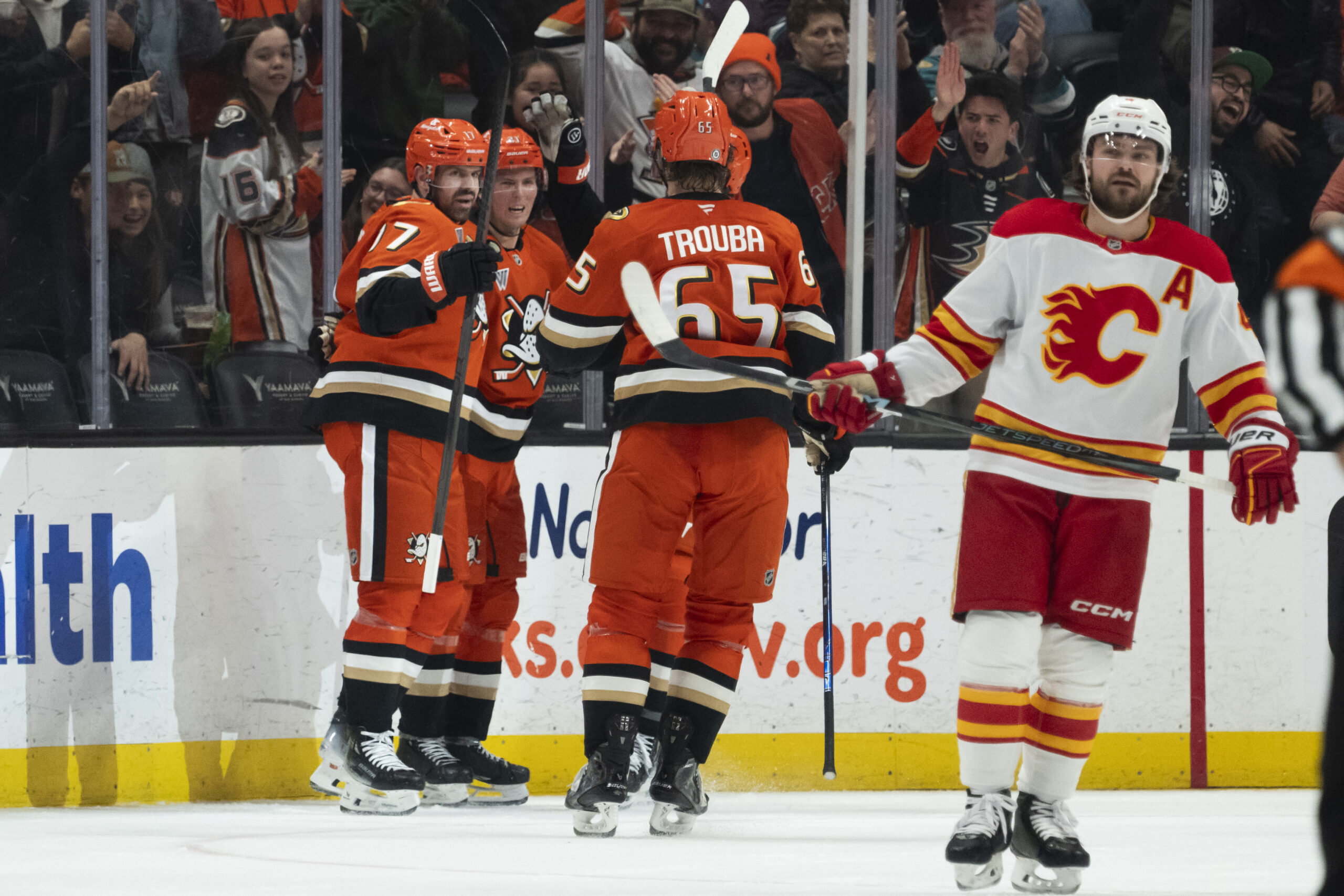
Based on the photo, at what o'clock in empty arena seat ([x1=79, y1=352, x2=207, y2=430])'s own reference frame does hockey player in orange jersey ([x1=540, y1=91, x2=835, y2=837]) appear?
The hockey player in orange jersey is roughly at 11 o'clock from the empty arena seat.

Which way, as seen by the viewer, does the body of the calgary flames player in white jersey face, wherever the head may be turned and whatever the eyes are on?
toward the camera

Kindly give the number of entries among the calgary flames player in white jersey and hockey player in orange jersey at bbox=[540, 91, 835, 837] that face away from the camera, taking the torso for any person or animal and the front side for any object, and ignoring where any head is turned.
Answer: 1

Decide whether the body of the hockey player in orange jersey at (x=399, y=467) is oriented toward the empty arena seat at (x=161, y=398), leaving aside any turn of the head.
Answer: no

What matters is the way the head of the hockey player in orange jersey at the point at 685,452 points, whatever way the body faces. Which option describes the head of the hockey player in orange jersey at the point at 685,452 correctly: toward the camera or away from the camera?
away from the camera

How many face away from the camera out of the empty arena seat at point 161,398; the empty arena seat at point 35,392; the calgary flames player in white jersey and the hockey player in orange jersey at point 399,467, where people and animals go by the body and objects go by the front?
0

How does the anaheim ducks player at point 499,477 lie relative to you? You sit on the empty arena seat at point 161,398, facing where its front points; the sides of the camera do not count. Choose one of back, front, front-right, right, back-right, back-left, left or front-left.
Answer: front-left

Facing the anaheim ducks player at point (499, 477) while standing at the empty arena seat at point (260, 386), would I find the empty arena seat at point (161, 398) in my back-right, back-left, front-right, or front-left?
back-right

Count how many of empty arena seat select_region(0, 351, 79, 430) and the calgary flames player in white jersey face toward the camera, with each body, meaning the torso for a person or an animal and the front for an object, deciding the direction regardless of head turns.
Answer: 2

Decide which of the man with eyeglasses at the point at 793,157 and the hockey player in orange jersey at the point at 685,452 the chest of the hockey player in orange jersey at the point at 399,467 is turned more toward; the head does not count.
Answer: the hockey player in orange jersey

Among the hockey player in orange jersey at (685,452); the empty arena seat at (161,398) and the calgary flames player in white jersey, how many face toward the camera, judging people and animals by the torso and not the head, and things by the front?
2

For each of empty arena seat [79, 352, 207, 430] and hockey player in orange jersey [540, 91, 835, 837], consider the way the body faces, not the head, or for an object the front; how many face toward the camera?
1

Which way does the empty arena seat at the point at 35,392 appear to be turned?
toward the camera

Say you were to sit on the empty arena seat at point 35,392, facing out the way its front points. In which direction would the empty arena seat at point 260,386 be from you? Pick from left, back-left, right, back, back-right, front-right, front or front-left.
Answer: left

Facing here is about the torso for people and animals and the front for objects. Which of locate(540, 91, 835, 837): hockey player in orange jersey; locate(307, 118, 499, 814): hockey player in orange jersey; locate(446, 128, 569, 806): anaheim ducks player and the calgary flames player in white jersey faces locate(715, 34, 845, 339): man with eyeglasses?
locate(540, 91, 835, 837): hockey player in orange jersey

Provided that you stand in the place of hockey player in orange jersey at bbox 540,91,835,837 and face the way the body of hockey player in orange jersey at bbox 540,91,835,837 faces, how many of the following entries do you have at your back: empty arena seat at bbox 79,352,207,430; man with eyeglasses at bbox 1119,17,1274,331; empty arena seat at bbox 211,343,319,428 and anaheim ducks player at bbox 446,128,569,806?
0

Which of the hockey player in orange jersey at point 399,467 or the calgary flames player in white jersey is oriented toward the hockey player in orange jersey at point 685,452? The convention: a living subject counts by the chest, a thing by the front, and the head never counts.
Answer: the hockey player in orange jersey at point 399,467

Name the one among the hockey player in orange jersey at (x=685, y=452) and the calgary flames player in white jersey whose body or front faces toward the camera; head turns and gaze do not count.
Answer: the calgary flames player in white jersey

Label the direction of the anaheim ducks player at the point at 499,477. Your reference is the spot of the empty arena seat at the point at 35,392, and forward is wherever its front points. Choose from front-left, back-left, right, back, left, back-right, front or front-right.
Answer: front-left

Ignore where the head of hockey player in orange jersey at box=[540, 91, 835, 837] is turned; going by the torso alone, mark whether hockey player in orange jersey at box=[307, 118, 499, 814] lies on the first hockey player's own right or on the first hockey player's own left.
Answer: on the first hockey player's own left

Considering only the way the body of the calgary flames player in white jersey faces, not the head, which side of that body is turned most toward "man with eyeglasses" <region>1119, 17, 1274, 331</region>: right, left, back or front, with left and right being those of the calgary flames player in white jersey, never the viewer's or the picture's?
back
